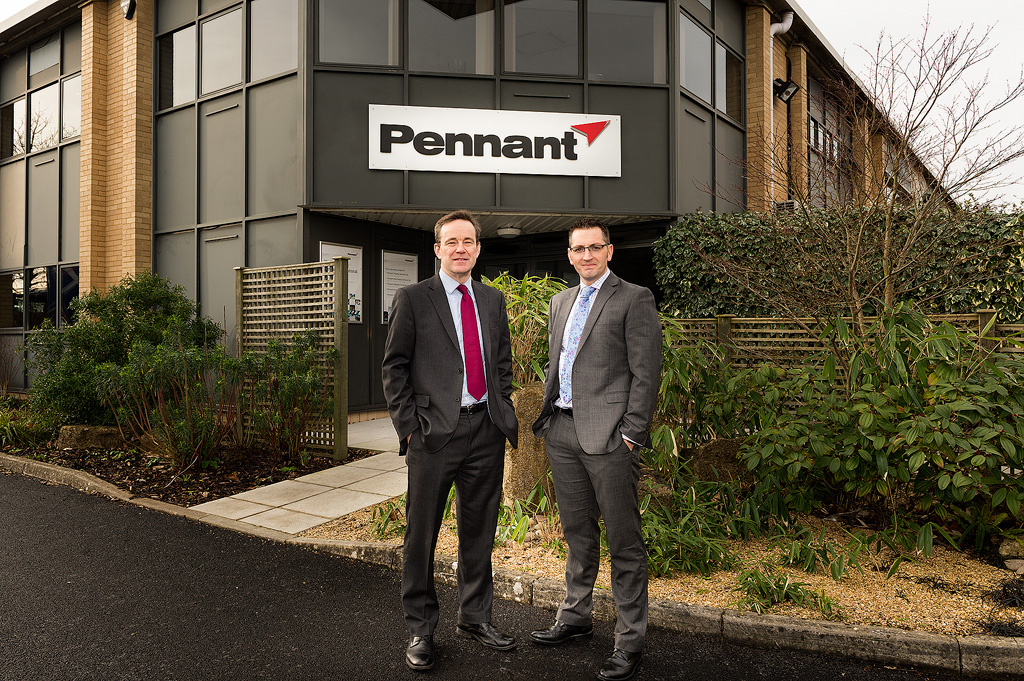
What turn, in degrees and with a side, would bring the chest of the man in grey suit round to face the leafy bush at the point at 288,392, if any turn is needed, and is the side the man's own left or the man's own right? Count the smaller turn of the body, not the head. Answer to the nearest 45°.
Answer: approximately 90° to the man's own right

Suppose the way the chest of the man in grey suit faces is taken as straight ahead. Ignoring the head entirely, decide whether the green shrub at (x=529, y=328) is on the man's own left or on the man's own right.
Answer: on the man's own right

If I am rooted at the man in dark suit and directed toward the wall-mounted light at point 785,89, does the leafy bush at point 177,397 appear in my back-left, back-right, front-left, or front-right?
front-left

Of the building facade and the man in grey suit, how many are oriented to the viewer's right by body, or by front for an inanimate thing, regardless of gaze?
0

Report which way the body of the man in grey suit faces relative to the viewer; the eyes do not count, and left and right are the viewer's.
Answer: facing the viewer and to the left of the viewer

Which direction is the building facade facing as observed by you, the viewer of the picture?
facing the viewer

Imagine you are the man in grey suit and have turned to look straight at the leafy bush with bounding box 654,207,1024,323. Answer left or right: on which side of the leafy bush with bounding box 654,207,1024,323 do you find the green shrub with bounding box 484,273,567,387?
left

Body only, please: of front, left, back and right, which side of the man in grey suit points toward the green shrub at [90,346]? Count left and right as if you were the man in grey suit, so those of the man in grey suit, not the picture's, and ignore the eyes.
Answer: right

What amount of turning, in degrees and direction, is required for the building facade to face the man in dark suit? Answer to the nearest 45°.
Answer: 0° — it already faces them

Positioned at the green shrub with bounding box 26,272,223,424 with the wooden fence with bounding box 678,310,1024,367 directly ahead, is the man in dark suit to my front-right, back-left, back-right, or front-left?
front-right

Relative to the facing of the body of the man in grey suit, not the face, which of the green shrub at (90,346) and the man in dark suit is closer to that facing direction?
the man in dark suit
